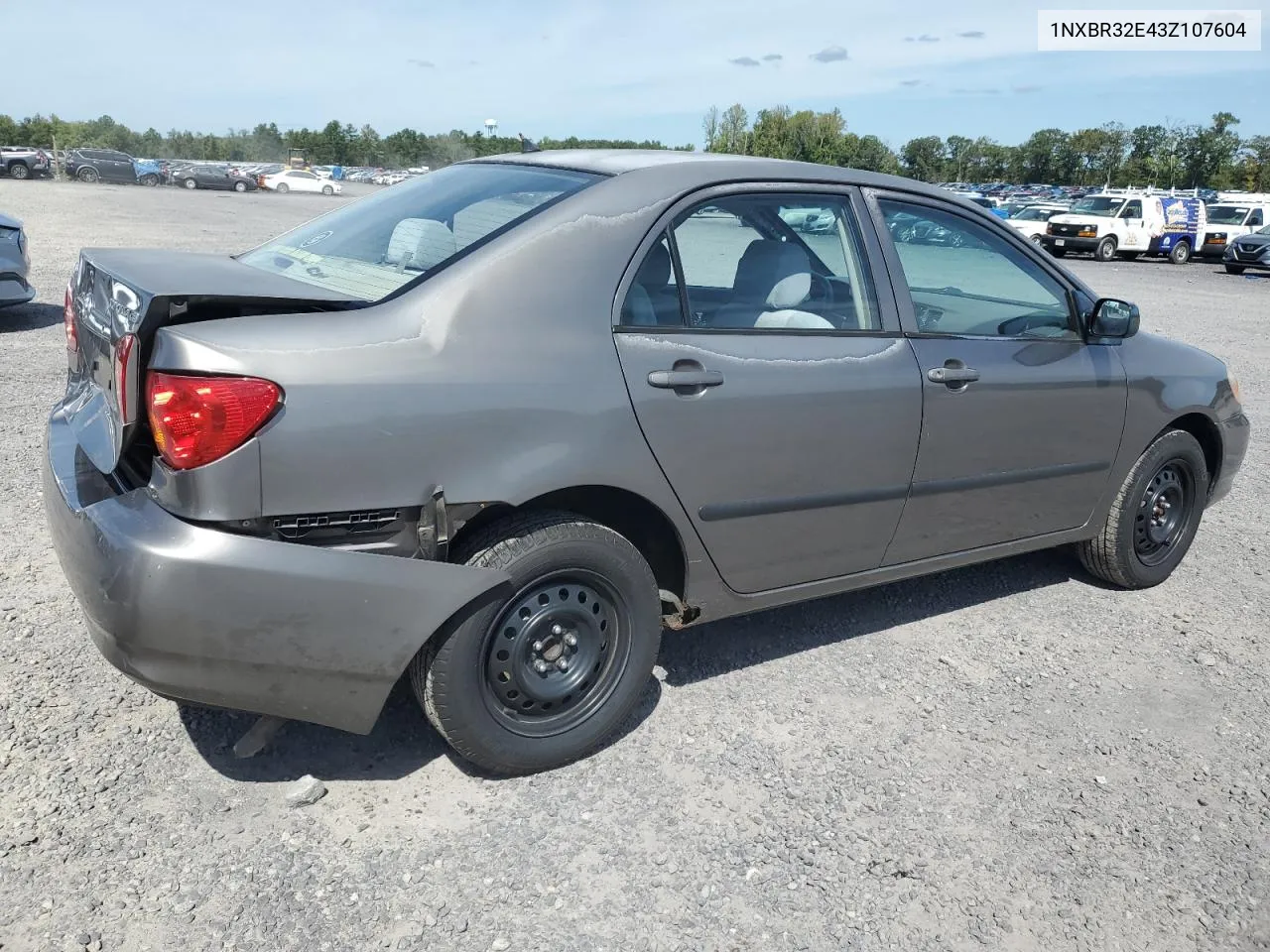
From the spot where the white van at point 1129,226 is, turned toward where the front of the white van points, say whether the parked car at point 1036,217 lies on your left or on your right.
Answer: on your right

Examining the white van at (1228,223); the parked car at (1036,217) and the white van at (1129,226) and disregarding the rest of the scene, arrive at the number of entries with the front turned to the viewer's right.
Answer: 0

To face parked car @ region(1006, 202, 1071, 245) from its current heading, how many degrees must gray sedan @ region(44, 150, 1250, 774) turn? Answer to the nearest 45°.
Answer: approximately 45° to its left

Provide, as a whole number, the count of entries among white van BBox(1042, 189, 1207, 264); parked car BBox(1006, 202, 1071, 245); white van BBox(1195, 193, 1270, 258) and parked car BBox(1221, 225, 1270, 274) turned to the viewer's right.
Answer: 0

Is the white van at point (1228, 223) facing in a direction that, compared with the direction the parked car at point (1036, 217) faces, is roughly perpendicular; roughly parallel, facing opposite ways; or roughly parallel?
roughly parallel

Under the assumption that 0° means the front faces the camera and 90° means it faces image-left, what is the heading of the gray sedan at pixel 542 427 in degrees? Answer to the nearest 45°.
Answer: approximately 225°

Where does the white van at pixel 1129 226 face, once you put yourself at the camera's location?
facing the viewer and to the left of the viewer

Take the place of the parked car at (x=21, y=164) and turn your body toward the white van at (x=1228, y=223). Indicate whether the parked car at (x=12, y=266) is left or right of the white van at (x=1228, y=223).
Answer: right

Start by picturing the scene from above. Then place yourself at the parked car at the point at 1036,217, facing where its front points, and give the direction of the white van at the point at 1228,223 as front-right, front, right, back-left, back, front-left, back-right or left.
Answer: back-left

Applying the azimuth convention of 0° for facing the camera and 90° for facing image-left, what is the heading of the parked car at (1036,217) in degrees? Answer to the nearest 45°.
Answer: approximately 45°

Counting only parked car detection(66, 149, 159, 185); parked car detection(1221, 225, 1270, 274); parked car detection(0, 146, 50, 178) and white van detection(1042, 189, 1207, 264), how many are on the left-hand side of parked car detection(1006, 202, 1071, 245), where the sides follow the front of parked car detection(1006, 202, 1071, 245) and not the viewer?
2
